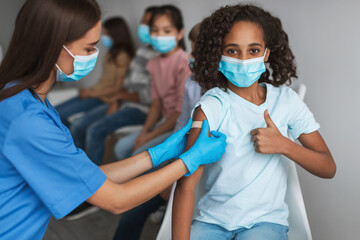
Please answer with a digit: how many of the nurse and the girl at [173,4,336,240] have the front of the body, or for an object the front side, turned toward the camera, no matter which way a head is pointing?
1

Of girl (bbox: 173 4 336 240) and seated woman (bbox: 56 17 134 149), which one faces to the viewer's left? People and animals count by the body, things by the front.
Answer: the seated woman

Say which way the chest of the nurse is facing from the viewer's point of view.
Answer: to the viewer's right

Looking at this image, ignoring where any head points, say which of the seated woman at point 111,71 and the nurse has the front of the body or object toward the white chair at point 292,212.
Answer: the nurse

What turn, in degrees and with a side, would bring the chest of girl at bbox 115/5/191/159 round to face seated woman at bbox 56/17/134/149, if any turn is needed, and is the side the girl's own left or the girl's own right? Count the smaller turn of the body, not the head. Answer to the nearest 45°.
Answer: approximately 90° to the girl's own right

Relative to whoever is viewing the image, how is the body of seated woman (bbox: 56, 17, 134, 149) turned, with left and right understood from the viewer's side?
facing to the left of the viewer

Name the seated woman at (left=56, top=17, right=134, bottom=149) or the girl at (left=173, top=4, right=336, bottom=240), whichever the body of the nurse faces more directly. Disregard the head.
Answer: the girl

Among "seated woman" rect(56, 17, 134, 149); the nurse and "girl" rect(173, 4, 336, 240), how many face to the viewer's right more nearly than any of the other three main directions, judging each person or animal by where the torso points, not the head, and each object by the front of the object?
1

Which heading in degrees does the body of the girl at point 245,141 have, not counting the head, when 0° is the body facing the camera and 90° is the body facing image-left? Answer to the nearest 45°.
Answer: approximately 0°
